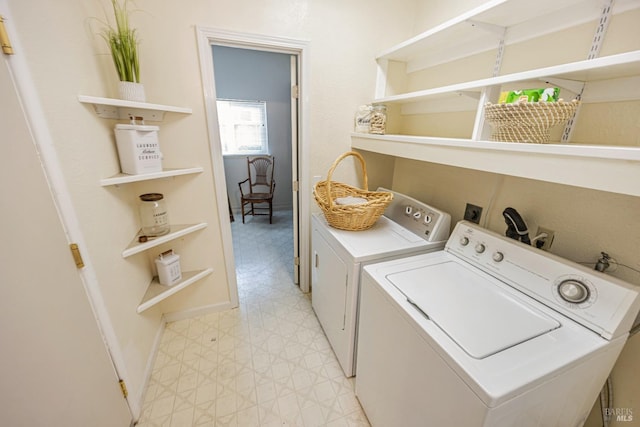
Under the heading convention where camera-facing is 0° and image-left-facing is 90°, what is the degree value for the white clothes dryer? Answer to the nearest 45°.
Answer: approximately 45°

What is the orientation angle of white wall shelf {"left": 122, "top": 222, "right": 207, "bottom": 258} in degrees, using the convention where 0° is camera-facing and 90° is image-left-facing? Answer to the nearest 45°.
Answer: approximately 315°

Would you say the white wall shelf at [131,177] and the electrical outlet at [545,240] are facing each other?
yes

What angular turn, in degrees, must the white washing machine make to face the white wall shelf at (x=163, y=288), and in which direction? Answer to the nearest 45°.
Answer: approximately 45° to its right

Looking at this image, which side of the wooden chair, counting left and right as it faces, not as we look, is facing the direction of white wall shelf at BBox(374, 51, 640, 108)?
front

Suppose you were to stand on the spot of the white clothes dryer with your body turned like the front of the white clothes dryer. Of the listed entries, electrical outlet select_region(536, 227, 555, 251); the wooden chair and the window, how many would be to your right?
2

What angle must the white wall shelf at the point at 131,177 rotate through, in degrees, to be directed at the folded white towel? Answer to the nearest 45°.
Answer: approximately 45° to its left

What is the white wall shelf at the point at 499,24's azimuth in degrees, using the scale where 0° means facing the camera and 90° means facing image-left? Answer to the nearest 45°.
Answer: approximately 45°

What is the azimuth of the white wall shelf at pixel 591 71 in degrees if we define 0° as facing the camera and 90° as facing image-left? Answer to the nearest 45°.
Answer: approximately 45°

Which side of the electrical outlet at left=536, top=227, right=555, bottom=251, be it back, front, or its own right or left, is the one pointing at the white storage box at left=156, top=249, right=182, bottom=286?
front

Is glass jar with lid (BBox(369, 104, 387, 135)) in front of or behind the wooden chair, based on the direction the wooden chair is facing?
in front
